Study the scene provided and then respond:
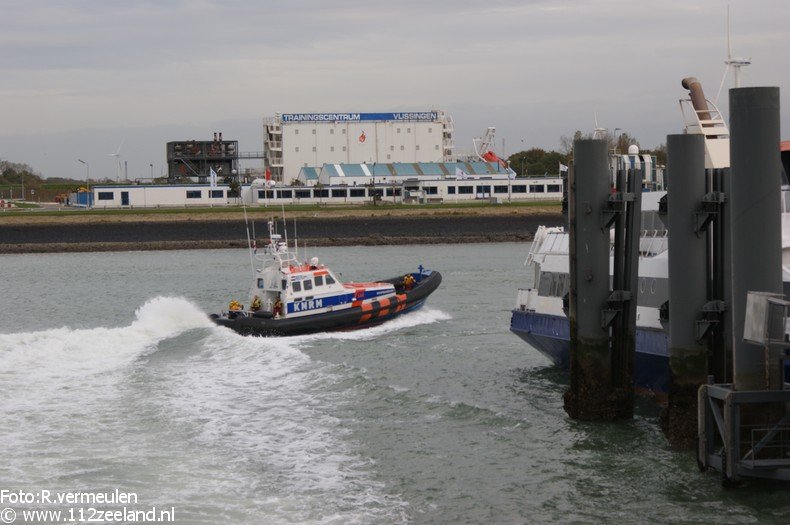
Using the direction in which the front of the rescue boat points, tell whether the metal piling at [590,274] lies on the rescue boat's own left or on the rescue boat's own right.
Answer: on the rescue boat's own right

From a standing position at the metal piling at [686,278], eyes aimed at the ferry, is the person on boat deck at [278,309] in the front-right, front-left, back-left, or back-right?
front-left

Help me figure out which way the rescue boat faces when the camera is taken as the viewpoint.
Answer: facing away from the viewer and to the right of the viewer

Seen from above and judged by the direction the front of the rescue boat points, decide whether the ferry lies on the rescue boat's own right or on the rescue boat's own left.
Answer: on the rescue boat's own right

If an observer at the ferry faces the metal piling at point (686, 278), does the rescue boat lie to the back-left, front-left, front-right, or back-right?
back-right

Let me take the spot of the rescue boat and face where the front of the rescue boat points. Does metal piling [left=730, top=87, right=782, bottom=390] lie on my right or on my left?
on my right
